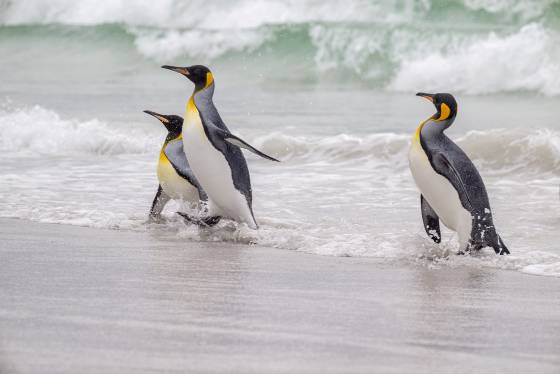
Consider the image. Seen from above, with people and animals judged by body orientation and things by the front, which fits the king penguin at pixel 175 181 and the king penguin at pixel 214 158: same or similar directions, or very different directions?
same or similar directions

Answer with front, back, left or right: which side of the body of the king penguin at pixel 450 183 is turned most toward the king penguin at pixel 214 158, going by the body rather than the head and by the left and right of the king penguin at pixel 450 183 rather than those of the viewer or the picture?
front

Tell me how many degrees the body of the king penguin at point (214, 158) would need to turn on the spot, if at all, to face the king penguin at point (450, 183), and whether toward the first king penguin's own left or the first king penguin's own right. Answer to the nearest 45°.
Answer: approximately 135° to the first king penguin's own left

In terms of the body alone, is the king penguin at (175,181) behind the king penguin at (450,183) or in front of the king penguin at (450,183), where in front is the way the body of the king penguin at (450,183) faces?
in front

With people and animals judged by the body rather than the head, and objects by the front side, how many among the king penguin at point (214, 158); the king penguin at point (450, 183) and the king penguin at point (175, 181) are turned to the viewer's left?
3

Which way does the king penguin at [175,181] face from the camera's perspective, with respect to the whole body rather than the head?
to the viewer's left

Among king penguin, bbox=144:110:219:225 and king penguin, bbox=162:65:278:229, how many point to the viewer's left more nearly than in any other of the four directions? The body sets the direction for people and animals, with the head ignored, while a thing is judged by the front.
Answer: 2

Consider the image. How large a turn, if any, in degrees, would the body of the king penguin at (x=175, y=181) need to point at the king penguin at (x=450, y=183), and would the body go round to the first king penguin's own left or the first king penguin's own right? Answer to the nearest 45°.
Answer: approximately 135° to the first king penguin's own left

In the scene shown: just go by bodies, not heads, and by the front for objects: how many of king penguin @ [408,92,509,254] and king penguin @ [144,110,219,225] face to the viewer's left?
2

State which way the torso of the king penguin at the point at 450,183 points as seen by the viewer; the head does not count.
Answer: to the viewer's left

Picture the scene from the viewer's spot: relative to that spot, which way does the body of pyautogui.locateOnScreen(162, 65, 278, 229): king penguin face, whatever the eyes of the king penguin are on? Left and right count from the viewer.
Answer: facing to the left of the viewer
